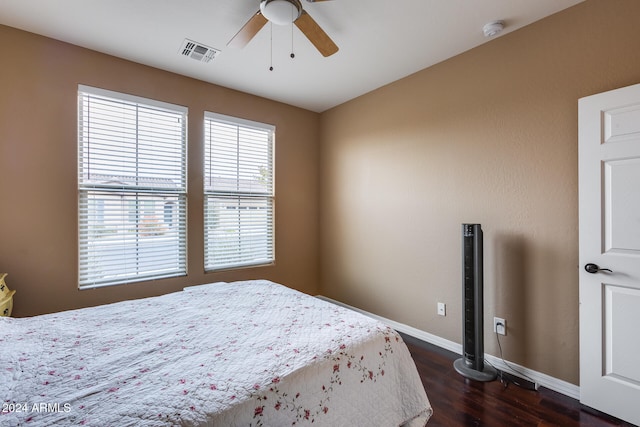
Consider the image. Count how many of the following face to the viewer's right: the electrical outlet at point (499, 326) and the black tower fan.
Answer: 0

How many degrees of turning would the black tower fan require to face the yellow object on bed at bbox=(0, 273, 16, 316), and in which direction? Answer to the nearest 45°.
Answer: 0° — it already faces it

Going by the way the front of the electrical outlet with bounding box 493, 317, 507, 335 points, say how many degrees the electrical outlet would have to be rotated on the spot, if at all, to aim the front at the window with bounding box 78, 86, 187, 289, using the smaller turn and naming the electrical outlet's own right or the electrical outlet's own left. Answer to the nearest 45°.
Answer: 0° — it already faces it

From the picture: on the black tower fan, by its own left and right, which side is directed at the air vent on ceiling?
front

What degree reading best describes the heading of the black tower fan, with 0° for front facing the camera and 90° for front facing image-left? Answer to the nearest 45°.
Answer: approximately 45°

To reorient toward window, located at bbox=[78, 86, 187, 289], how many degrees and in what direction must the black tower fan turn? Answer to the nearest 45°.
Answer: approximately 45° to its right

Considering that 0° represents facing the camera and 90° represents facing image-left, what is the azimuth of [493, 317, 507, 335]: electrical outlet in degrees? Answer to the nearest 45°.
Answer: approximately 45°
